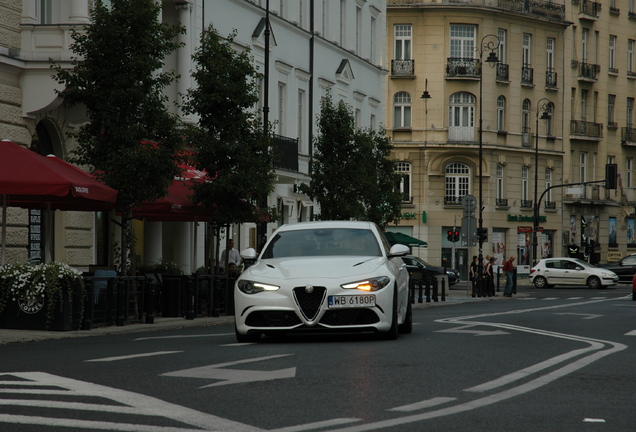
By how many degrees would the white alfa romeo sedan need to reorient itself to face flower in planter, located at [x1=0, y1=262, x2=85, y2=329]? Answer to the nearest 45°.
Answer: approximately 135° to its right

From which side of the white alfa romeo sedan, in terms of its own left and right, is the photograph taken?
front

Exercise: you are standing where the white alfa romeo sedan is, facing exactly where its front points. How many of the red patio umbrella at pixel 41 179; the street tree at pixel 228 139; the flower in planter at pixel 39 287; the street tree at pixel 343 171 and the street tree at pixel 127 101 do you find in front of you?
0

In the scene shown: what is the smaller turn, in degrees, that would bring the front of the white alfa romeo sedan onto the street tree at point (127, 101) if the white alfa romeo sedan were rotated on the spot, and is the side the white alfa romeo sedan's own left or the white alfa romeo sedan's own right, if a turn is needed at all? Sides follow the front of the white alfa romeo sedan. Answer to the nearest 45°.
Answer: approximately 135° to the white alfa romeo sedan's own right

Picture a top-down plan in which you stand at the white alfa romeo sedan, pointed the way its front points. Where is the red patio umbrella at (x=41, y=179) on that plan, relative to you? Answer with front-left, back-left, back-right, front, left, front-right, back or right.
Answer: back-right

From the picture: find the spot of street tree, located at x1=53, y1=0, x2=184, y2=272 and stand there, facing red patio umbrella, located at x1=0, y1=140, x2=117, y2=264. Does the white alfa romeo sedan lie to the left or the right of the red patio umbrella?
left

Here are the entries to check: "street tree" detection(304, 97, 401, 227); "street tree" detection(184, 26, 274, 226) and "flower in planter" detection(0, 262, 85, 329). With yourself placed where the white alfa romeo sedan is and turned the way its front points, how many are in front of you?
0

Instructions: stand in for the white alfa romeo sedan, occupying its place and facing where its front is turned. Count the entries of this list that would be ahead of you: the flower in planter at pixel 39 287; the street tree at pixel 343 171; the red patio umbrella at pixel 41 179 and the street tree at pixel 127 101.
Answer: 0

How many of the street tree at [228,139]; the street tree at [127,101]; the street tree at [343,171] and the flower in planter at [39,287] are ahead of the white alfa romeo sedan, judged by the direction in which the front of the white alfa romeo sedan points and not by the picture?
0

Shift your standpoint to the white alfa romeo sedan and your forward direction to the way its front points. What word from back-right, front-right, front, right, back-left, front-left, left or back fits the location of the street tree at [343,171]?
back

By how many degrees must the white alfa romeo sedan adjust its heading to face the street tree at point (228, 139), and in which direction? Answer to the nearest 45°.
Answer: approximately 180°

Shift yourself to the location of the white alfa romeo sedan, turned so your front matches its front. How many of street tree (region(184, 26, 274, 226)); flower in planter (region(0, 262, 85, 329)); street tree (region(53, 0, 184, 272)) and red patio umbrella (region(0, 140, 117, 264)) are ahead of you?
0

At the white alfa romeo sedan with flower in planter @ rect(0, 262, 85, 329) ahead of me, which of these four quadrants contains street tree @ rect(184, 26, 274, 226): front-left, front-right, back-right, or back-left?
front-right

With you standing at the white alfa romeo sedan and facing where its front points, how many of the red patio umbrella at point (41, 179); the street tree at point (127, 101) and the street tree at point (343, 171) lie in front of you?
0
